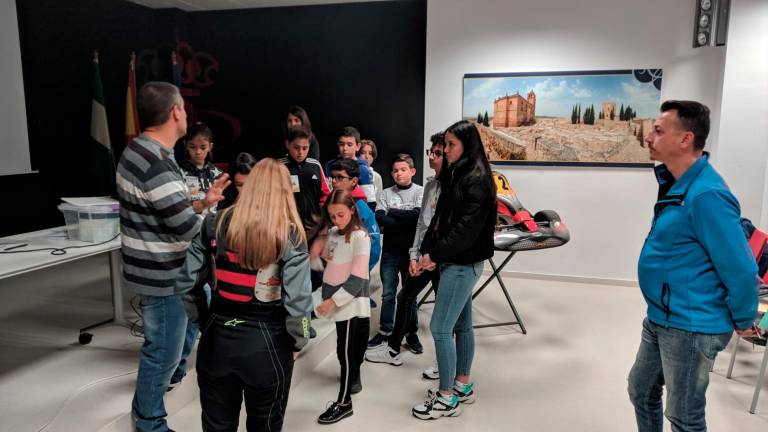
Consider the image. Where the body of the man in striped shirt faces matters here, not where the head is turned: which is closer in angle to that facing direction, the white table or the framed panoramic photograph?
the framed panoramic photograph

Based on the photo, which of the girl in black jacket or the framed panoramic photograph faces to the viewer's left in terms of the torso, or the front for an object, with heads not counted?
the girl in black jacket

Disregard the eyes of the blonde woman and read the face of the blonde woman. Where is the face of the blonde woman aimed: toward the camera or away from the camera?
away from the camera

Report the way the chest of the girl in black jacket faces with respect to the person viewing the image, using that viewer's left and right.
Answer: facing to the left of the viewer

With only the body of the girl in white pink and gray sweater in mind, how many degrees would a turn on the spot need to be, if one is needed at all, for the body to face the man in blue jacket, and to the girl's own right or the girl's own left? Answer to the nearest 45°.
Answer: approximately 90° to the girl's own left

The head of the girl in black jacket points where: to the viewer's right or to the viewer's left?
to the viewer's left

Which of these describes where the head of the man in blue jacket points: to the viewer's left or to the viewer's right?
to the viewer's left

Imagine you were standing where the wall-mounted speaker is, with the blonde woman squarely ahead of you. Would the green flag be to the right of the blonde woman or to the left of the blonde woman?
right

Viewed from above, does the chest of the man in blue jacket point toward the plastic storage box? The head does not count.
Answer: yes

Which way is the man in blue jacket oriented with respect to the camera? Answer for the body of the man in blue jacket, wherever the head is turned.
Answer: to the viewer's left

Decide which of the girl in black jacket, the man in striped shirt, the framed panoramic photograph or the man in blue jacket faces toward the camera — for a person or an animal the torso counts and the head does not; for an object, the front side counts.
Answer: the framed panoramic photograph

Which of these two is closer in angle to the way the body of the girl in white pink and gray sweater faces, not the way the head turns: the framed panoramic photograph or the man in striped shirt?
the man in striped shirt

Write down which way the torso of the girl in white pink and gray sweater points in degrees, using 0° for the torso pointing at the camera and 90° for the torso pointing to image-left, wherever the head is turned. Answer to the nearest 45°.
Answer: approximately 45°
